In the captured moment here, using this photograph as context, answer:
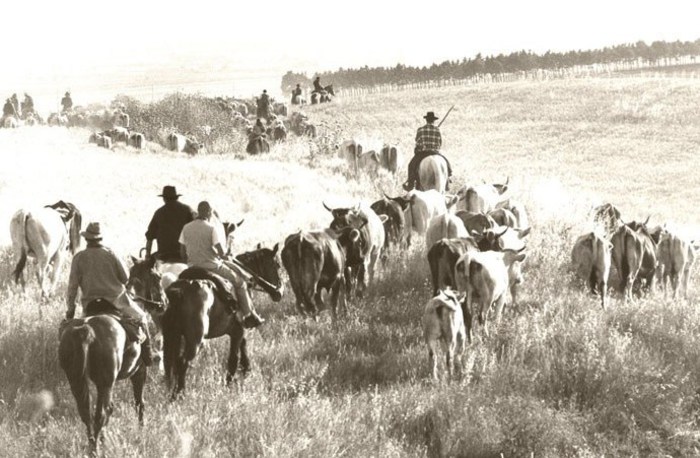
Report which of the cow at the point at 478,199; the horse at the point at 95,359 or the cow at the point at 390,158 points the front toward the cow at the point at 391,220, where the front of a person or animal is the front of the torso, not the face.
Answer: the horse

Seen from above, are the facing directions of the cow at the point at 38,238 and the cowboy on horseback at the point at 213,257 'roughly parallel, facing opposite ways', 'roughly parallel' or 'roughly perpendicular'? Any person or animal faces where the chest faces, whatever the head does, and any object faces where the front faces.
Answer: roughly parallel

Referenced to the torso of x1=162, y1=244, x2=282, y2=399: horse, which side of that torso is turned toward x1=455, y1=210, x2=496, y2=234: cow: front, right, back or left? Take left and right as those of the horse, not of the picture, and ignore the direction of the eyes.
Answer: front

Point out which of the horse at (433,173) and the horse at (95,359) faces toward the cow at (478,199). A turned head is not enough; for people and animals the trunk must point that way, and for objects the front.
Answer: the horse at (95,359)

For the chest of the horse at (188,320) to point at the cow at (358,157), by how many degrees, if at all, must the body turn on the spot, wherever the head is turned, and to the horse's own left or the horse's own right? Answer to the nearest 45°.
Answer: approximately 45° to the horse's own left

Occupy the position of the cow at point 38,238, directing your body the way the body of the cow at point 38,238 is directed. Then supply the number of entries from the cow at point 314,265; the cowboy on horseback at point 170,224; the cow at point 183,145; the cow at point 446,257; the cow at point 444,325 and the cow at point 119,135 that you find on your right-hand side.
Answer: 4

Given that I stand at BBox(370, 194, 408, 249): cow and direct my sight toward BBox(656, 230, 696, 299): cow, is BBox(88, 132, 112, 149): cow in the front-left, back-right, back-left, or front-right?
back-left

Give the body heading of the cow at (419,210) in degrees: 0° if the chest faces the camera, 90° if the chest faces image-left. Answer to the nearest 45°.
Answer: approximately 225°

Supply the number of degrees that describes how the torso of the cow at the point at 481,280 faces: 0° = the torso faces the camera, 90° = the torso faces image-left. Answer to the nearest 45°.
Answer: approximately 225°

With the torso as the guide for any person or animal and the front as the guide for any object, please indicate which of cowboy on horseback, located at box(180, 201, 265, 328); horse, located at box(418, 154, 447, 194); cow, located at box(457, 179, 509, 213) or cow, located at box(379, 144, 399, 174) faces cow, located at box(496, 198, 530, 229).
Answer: the cowboy on horseback

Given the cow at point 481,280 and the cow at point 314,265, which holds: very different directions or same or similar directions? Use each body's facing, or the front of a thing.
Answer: same or similar directions

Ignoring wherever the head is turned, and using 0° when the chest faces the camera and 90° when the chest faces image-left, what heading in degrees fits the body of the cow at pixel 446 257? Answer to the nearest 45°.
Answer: approximately 225°

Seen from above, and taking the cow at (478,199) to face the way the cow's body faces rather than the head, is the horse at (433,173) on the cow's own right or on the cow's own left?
on the cow's own left

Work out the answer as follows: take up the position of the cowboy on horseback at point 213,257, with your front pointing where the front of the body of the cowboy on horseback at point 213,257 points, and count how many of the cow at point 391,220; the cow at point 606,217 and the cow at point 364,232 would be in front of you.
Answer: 3

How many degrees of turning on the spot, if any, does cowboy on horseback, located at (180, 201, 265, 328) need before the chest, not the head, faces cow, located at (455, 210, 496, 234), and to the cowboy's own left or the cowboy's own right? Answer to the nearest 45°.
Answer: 0° — they already face it

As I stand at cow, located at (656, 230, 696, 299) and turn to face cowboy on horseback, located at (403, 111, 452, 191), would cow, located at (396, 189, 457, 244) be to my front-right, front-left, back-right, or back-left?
front-left

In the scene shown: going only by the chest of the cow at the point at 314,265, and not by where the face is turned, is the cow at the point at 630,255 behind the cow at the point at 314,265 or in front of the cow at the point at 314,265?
in front

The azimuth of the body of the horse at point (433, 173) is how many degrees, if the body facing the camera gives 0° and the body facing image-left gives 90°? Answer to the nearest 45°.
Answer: approximately 180°

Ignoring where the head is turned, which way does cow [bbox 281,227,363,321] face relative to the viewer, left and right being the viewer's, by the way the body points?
facing away from the viewer and to the right of the viewer

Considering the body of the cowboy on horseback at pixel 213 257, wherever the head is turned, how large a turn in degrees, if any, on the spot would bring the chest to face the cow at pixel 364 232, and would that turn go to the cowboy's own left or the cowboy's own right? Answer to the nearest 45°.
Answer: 0° — they already face it

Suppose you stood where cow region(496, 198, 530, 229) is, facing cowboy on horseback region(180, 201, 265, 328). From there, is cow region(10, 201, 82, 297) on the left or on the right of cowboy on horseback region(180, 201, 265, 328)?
right
